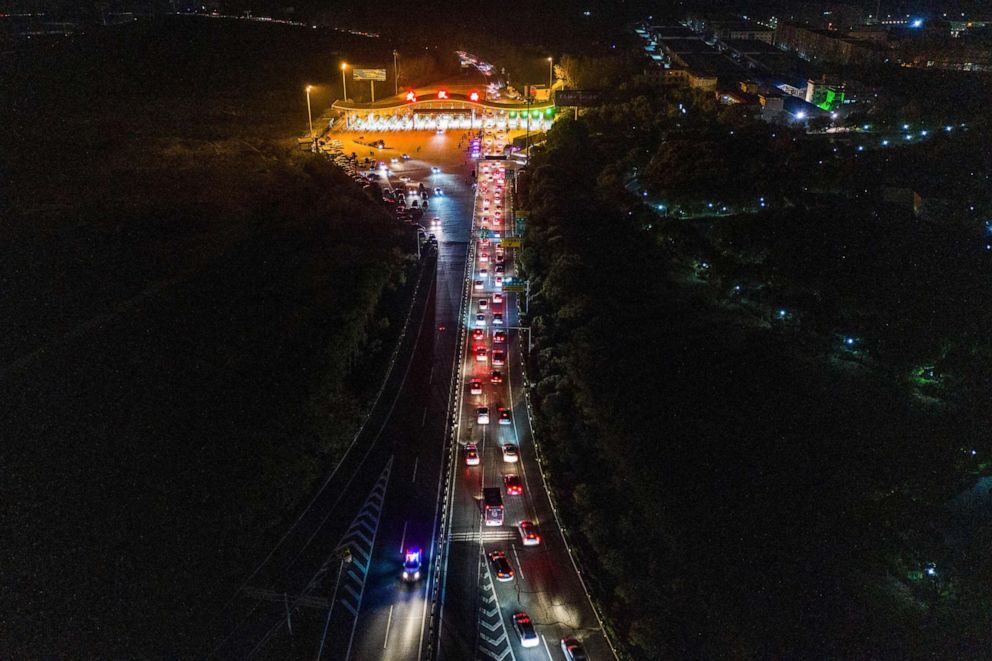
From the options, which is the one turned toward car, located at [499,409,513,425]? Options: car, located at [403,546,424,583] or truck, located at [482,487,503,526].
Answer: the truck

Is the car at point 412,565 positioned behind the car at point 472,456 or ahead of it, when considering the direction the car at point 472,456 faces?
behind

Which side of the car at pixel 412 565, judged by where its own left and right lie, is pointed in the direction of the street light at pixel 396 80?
back

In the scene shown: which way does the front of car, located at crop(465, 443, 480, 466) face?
away from the camera

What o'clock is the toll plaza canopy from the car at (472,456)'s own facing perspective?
The toll plaza canopy is roughly at 12 o'clock from the car.

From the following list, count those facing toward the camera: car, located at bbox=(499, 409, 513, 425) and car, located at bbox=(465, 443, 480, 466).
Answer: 0

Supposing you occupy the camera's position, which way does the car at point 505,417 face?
facing away from the viewer

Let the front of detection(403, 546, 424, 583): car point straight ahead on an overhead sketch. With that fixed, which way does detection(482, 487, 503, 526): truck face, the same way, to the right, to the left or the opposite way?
the opposite way

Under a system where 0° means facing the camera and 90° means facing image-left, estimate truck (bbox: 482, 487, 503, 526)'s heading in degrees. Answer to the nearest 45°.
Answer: approximately 180°

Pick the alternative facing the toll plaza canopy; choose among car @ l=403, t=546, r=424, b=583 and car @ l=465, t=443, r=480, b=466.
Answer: car @ l=465, t=443, r=480, b=466

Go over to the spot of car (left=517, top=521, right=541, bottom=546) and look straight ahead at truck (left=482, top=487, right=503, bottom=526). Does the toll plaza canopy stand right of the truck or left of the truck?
right

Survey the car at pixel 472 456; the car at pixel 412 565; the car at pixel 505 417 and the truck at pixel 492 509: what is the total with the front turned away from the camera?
3

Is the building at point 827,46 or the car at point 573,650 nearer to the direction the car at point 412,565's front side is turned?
the car
